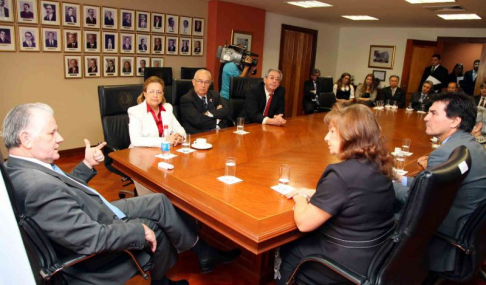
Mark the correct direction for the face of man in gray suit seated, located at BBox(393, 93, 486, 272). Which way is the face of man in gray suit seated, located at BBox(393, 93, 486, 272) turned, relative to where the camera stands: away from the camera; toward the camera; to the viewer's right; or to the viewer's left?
to the viewer's left

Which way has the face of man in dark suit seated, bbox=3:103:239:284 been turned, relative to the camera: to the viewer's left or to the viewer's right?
to the viewer's right

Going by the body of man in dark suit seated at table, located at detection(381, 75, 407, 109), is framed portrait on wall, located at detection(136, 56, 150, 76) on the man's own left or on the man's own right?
on the man's own right

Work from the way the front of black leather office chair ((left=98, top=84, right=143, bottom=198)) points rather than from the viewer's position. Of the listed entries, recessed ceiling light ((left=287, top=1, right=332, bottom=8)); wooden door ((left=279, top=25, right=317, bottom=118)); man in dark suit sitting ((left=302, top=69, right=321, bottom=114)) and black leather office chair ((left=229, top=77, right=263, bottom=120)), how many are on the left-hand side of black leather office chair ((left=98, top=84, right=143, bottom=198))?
4

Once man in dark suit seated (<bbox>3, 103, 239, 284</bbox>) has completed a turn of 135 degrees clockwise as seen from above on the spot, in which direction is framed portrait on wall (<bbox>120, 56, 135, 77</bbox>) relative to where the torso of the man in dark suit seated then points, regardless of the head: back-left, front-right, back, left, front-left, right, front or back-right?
back-right

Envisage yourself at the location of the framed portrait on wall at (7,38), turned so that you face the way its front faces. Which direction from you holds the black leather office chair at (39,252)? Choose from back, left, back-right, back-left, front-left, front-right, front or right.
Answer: front-right

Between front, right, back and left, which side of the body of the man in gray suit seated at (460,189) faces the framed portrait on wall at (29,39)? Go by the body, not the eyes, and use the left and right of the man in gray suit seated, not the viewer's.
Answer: front

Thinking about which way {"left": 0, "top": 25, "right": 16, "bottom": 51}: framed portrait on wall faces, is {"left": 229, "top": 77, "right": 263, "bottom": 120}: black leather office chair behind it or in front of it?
in front

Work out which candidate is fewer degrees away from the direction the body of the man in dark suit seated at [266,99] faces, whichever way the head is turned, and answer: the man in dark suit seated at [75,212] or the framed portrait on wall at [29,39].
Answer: the man in dark suit seated

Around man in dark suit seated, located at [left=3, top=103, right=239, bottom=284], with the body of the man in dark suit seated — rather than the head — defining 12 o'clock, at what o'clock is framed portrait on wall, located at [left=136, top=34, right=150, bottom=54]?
The framed portrait on wall is roughly at 9 o'clock from the man in dark suit seated.

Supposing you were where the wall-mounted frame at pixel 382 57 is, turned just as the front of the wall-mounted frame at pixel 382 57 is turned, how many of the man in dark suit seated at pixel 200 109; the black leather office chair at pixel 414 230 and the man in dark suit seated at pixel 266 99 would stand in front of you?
3

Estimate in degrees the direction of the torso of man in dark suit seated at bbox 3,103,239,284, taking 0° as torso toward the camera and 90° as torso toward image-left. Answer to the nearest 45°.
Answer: approximately 270°
